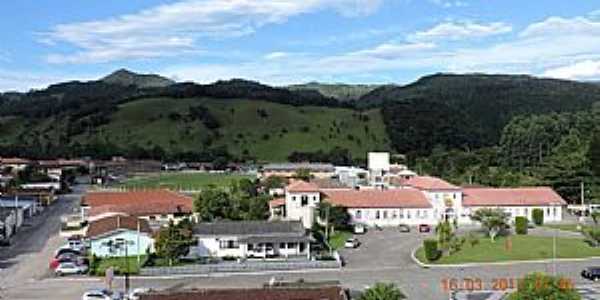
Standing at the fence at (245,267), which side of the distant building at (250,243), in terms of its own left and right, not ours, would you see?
front

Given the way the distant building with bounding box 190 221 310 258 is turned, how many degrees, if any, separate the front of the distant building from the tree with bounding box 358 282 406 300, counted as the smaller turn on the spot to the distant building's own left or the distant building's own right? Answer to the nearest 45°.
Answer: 0° — it already faces it

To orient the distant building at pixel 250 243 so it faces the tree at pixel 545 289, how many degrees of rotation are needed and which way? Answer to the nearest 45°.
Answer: approximately 45° to its left

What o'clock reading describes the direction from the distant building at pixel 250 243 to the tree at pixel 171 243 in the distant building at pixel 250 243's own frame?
The tree is roughly at 2 o'clock from the distant building.

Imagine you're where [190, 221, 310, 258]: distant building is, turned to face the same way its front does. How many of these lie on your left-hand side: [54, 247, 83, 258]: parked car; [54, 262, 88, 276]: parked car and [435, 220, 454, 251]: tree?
1

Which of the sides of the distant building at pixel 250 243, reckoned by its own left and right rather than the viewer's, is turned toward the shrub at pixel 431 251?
left

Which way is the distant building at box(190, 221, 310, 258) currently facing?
toward the camera

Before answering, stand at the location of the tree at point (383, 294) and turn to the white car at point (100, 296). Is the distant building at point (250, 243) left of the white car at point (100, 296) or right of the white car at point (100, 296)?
right

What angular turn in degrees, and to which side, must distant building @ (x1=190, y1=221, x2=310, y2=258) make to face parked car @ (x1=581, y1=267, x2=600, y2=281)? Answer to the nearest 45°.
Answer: approximately 45° to its left

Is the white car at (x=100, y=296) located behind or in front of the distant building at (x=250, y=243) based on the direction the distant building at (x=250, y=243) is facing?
in front

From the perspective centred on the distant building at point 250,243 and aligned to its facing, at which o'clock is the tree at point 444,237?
The tree is roughly at 9 o'clock from the distant building.
